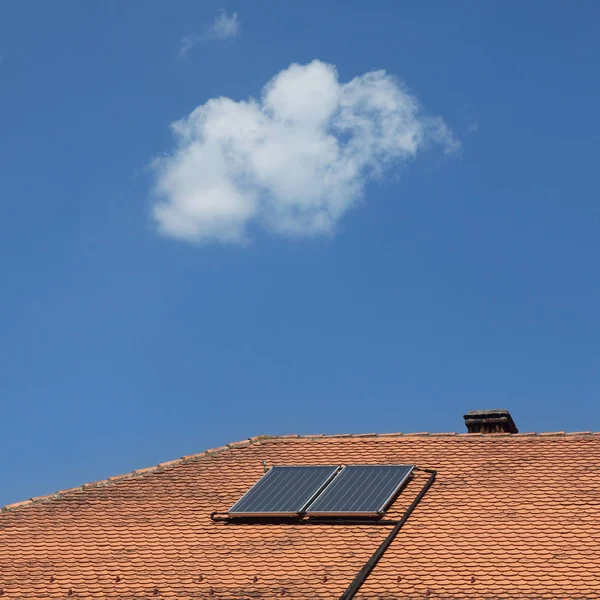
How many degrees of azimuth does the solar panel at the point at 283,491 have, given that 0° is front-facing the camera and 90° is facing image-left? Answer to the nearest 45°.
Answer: approximately 45°

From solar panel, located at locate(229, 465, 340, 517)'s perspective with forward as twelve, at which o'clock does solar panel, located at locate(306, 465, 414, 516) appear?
solar panel, located at locate(306, 465, 414, 516) is roughly at 8 o'clock from solar panel, located at locate(229, 465, 340, 517).

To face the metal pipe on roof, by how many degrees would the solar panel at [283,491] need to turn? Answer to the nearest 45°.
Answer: approximately 90° to its left
